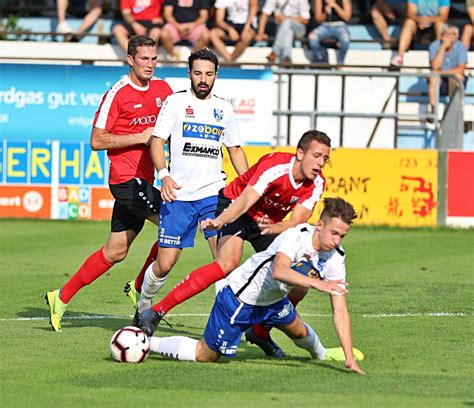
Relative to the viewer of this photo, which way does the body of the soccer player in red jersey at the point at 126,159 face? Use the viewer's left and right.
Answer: facing the viewer and to the right of the viewer

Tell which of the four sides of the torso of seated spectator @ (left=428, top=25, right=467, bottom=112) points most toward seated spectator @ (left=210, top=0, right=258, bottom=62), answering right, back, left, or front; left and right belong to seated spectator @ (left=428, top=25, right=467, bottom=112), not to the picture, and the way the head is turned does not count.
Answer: right

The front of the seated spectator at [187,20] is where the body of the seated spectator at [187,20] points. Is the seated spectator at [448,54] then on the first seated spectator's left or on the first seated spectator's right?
on the first seated spectator's left

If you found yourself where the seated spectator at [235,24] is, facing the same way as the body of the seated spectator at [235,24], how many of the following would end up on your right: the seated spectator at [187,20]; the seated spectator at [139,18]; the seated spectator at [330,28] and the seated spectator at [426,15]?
2

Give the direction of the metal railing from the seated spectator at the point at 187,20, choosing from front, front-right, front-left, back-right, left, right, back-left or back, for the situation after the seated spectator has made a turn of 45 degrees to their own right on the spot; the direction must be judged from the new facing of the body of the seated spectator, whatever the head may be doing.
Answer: left

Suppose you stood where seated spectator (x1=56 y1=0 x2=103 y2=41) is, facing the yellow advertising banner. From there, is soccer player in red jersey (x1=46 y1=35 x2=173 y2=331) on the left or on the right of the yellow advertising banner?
right

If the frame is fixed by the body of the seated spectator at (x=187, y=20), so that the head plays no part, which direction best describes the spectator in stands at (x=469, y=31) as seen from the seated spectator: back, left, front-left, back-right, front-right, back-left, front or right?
left

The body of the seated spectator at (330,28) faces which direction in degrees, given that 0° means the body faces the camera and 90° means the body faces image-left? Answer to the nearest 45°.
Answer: approximately 0°

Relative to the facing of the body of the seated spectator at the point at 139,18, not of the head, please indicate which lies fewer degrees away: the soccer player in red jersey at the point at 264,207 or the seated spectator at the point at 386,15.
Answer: the soccer player in red jersey

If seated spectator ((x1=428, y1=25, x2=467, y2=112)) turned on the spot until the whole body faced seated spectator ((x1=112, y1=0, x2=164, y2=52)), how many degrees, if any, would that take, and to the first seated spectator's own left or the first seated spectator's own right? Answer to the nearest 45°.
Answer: approximately 90° to the first seated spectator's own right

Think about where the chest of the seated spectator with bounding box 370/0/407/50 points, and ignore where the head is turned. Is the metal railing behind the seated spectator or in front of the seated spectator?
in front
